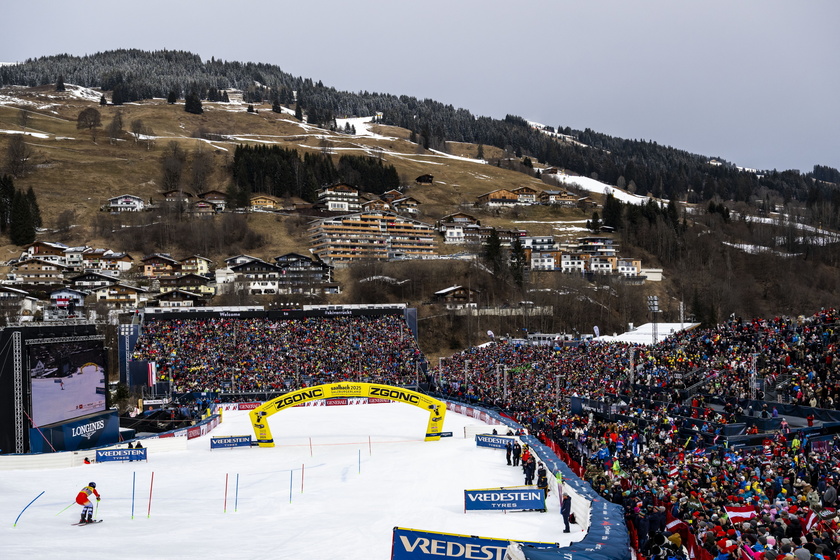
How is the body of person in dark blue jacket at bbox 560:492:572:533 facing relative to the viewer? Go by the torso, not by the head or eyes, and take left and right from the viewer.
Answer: facing to the left of the viewer

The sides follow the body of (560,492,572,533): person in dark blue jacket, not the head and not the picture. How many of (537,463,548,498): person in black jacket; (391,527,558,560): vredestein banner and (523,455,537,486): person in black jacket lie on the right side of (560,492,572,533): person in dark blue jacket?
2

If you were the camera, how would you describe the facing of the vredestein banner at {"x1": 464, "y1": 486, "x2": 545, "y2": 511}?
facing the viewer

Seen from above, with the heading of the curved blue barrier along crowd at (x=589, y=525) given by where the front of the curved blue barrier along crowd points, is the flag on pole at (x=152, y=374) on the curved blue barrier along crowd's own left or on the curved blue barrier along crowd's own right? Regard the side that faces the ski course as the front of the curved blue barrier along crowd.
on the curved blue barrier along crowd's own right

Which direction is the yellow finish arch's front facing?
toward the camera

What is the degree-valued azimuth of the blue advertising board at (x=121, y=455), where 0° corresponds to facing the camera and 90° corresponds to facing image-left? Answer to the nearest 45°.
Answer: approximately 0°

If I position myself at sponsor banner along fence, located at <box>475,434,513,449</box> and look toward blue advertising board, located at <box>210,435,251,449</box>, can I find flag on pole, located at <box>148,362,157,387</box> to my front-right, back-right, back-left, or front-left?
front-right

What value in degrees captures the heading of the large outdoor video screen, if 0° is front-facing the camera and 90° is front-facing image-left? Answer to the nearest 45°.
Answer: approximately 315°

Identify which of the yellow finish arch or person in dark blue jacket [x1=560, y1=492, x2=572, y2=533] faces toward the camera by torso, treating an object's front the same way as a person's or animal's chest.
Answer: the yellow finish arch

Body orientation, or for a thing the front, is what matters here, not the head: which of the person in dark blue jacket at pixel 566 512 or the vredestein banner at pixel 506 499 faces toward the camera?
the vredestein banner

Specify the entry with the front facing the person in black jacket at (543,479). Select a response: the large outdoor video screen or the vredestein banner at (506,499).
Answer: the large outdoor video screen
